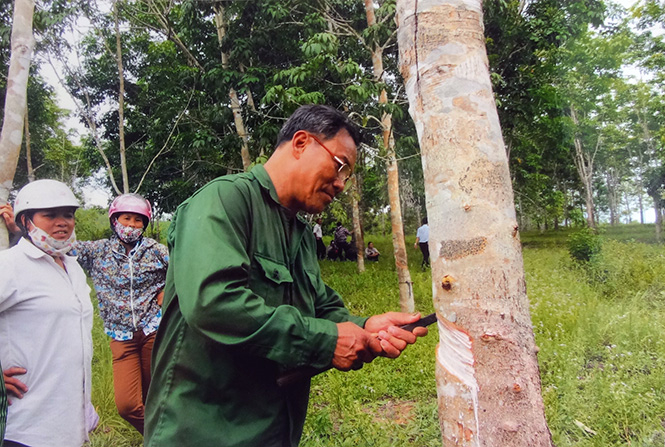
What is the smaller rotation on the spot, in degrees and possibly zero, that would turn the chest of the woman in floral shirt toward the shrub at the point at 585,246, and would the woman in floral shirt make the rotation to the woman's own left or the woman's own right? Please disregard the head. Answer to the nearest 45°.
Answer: approximately 90° to the woman's own left

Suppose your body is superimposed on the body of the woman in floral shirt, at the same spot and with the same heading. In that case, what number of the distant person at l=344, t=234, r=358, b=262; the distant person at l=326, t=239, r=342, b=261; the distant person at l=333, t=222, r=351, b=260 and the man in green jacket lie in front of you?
1

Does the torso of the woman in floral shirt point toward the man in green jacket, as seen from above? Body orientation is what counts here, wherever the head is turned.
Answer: yes

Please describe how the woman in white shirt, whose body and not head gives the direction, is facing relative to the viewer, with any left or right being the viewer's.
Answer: facing the viewer and to the right of the viewer

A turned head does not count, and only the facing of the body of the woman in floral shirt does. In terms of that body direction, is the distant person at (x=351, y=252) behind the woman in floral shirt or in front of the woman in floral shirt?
behind

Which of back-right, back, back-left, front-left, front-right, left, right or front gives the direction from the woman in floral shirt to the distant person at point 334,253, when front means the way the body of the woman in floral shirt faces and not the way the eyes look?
back-left

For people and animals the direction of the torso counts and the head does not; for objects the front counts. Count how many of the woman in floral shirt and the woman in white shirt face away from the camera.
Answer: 0

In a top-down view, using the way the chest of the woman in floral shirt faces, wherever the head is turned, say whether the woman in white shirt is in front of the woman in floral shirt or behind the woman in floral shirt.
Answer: in front

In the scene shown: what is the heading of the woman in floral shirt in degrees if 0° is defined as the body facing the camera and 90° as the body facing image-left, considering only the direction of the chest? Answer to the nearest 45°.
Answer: approximately 0°

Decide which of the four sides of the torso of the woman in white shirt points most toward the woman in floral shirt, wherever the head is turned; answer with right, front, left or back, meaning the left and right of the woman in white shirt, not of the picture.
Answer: left

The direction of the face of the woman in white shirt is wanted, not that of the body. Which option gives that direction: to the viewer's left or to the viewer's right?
to the viewer's right
